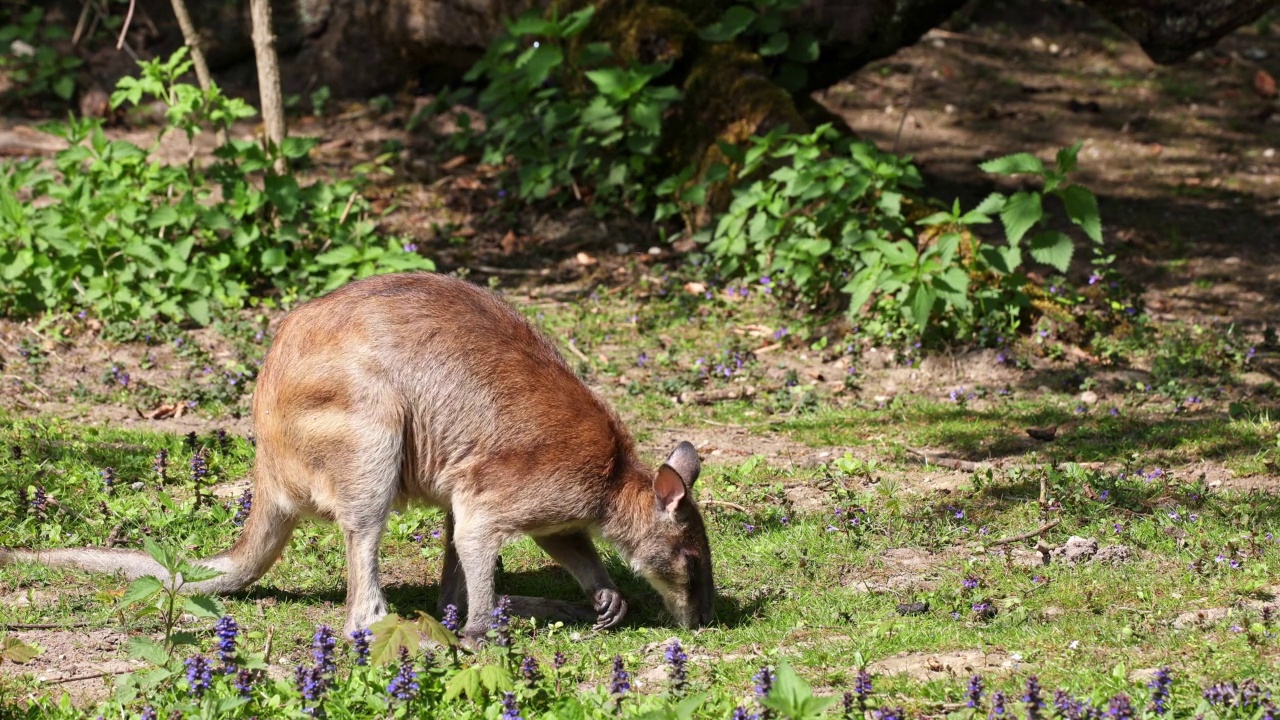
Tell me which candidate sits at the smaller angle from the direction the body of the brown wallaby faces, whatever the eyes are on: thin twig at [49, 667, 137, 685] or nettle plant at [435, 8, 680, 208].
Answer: the nettle plant

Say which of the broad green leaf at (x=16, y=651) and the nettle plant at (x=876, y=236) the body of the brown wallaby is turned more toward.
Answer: the nettle plant

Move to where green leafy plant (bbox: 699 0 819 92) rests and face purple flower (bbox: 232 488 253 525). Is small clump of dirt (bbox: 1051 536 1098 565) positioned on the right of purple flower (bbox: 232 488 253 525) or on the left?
left

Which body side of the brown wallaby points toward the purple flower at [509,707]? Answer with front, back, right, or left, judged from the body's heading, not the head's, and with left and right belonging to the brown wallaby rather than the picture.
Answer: right

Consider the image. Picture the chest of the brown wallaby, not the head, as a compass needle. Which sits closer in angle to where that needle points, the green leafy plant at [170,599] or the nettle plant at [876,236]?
the nettle plant

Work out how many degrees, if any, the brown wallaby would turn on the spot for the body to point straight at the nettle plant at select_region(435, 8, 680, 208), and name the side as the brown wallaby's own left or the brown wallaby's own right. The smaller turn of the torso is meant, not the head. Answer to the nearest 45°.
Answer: approximately 90° to the brown wallaby's own left

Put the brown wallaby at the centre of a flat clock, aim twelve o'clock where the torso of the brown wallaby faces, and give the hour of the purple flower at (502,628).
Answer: The purple flower is roughly at 3 o'clock from the brown wallaby.

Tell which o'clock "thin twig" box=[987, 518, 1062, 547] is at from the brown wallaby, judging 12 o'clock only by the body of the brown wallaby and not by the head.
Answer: The thin twig is roughly at 12 o'clock from the brown wallaby.

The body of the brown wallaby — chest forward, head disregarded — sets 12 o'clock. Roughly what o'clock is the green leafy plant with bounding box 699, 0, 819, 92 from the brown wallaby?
The green leafy plant is roughly at 10 o'clock from the brown wallaby.

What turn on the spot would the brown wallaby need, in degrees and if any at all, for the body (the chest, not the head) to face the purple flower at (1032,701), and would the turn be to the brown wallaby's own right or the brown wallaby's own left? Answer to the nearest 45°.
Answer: approximately 45° to the brown wallaby's own right

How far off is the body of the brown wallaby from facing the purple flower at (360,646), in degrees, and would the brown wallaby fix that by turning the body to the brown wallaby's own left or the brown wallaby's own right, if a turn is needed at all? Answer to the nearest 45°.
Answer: approximately 90° to the brown wallaby's own right

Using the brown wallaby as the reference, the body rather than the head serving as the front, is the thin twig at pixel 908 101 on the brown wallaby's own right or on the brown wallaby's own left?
on the brown wallaby's own left

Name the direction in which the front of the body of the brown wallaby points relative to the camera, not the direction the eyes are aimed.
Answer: to the viewer's right

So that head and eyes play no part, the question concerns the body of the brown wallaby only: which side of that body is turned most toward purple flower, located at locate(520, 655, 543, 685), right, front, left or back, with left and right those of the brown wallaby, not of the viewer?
right
